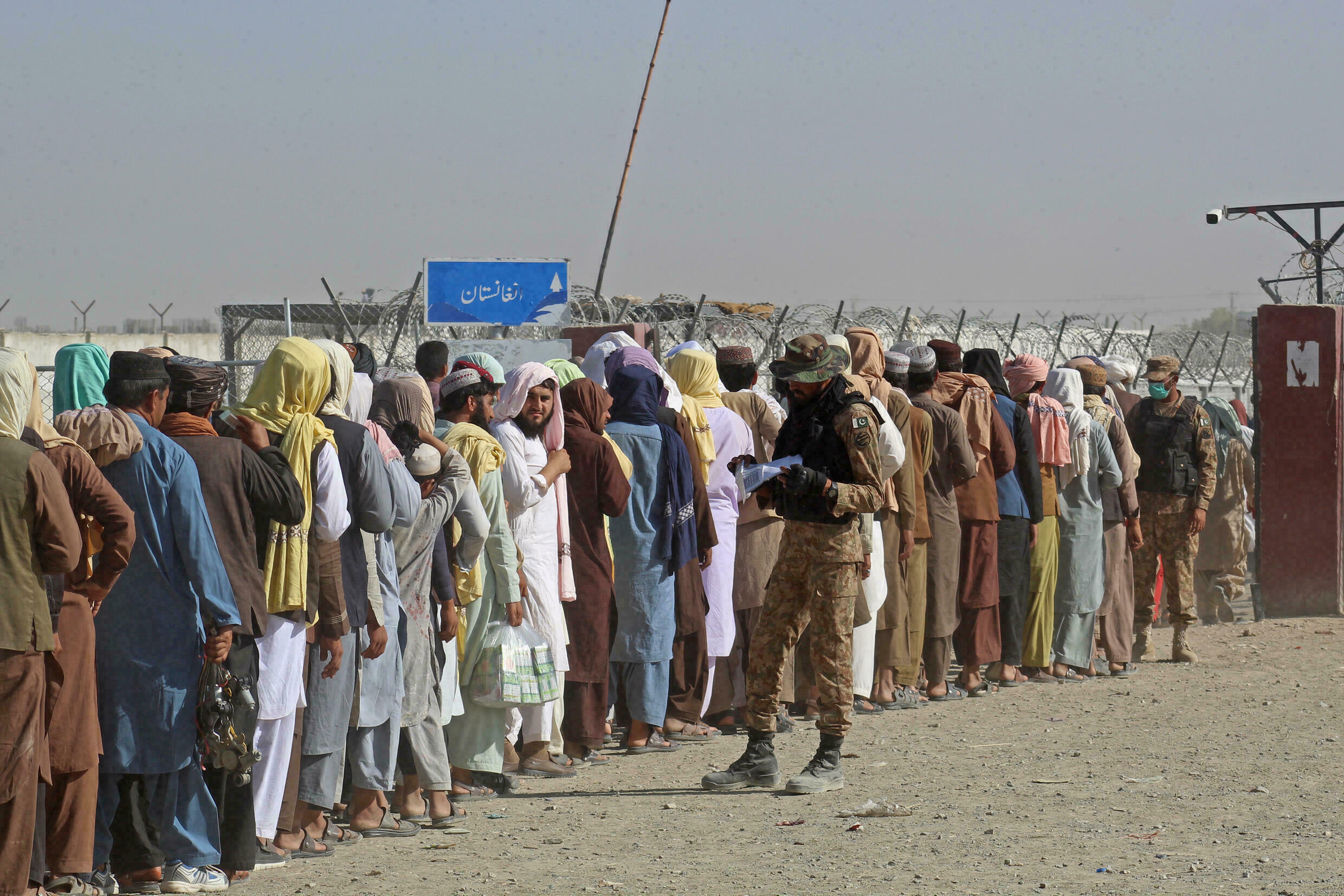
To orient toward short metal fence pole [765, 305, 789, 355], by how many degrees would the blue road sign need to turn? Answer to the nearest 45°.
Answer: approximately 135° to its left

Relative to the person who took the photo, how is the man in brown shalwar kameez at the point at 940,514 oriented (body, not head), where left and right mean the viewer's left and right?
facing away from the viewer and to the right of the viewer

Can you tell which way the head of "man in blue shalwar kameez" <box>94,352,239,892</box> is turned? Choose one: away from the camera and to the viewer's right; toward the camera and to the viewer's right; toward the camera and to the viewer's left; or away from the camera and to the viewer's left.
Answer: away from the camera and to the viewer's right

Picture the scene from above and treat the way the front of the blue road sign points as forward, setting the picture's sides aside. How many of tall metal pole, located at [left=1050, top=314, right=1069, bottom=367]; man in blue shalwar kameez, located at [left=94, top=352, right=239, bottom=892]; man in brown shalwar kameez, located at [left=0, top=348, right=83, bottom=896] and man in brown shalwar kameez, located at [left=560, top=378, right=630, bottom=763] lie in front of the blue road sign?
3

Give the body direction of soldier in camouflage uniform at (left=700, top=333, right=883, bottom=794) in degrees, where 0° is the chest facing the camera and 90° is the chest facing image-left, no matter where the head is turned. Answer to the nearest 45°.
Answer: approximately 45°

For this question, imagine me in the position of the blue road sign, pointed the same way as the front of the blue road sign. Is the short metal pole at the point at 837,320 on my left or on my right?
on my left

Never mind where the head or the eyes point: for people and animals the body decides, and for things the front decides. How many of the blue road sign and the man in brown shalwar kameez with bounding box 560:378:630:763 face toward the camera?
1

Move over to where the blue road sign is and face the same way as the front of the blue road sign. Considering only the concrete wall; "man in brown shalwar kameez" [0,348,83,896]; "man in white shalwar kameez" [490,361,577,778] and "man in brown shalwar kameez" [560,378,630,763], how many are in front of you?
3

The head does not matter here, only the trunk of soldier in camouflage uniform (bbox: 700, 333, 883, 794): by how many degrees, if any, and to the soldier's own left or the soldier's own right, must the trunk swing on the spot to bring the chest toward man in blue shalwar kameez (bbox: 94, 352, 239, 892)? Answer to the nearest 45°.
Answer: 0° — they already face them

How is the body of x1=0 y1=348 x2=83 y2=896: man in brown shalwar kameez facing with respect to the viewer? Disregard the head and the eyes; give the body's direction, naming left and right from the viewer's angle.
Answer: facing away from the viewer and to the right of the viewer

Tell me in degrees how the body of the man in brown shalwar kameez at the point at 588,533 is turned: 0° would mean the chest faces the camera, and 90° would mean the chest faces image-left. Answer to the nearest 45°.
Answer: approximately 225°
